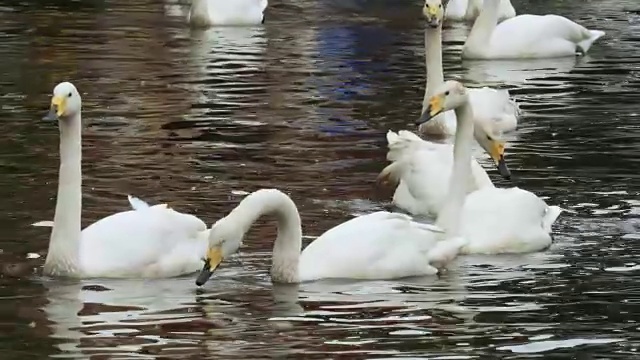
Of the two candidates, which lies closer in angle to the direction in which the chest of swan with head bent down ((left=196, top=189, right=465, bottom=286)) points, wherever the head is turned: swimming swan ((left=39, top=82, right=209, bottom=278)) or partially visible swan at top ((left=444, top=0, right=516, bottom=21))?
the swimming swan

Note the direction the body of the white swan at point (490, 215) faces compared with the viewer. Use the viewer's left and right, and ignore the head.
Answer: facing to the left of the viewer

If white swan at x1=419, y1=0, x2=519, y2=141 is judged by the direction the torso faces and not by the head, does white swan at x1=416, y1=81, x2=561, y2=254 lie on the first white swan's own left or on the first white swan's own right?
on the first white swan's own left

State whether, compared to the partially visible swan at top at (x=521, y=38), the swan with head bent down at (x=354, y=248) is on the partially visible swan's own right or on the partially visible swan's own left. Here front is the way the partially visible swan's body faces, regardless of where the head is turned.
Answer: on the partially visible swan's own left

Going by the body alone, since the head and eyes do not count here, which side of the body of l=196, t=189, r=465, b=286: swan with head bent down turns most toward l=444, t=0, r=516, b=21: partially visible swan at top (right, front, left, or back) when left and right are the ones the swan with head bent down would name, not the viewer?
right

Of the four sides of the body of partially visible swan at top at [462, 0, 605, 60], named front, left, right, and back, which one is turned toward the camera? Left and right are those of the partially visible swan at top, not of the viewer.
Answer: left

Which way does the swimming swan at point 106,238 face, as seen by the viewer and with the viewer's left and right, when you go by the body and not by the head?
facing to the left of the viewer

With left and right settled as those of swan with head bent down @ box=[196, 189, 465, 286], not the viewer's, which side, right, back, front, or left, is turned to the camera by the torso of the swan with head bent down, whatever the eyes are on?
left
